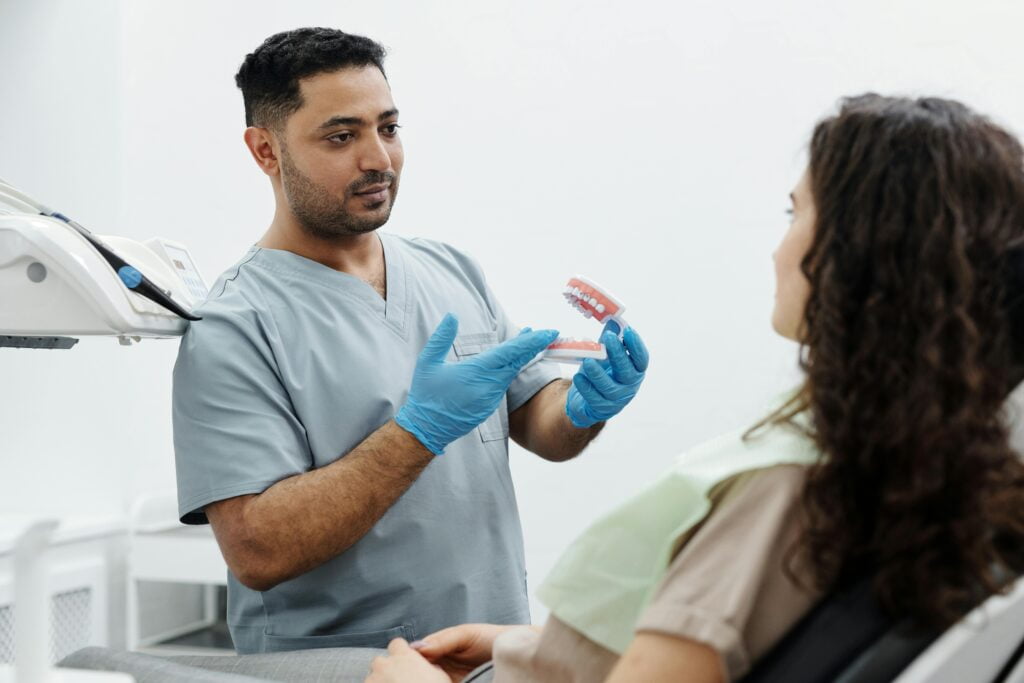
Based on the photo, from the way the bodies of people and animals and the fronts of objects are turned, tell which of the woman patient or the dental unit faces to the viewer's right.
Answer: the dental unit

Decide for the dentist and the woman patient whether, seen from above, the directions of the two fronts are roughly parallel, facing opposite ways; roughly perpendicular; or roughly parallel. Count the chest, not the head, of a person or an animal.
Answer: roughly parallel, facing opposite ways

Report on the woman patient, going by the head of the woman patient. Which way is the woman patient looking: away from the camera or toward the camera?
away from the camera

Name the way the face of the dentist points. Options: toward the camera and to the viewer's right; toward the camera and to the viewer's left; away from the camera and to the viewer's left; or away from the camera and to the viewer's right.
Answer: toward the camera and to the viewer's right

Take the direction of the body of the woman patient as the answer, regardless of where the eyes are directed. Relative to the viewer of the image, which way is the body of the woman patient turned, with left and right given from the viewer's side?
facing away from the viewer and to the left of the viewer

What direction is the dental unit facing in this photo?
to the viewer's right

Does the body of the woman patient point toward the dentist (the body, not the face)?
yes

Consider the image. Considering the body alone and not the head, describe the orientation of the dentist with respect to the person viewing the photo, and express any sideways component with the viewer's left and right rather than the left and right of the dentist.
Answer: facing the viewer and to the right of the viewer

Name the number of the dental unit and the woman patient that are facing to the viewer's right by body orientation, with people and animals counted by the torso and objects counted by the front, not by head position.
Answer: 1

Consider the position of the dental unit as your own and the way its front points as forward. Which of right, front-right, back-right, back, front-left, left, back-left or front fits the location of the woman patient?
front-right
